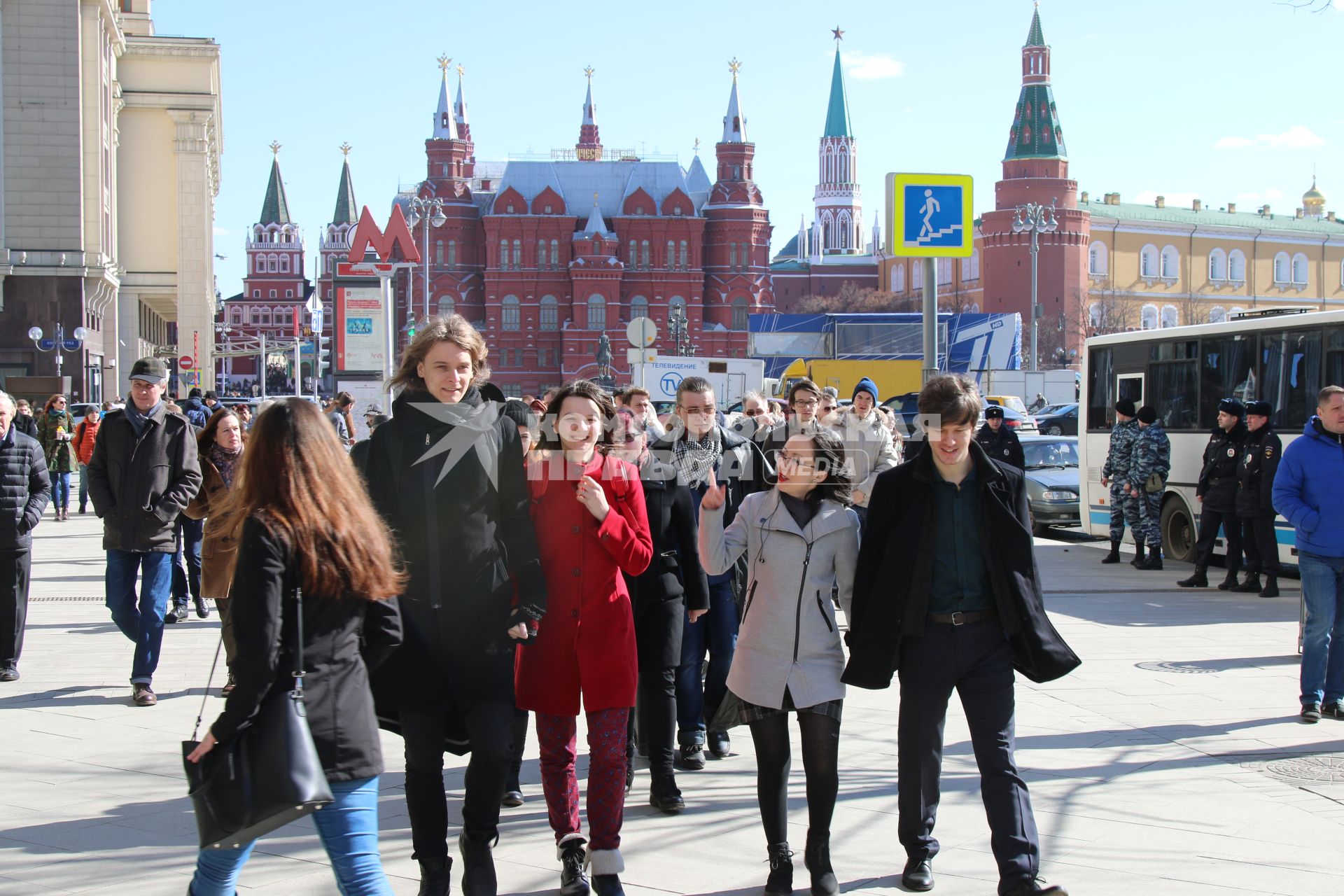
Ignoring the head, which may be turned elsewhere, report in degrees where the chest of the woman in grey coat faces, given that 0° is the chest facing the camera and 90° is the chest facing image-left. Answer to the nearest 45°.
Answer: approximately 0°

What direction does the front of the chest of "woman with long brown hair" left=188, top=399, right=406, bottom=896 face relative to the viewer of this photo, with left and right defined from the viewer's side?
facing away from the viewer and to the left of the viewer

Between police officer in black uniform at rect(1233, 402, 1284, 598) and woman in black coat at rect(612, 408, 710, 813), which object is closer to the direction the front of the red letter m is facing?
the woman in black coat

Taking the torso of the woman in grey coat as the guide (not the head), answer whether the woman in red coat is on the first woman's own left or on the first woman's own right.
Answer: on the first woman's own right

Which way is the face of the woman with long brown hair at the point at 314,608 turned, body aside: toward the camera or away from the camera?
away from the camera

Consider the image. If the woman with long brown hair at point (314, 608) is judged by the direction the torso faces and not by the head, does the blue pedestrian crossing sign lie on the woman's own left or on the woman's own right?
on the woman's own right

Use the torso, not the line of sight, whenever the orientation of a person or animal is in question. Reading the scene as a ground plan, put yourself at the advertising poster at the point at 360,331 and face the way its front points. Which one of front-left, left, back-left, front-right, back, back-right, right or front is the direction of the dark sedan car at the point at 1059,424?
back-left

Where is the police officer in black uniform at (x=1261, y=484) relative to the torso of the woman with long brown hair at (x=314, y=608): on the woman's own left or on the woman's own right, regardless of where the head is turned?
on the woman's own right

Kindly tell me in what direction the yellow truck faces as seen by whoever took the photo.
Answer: facing to the left of the viewer
